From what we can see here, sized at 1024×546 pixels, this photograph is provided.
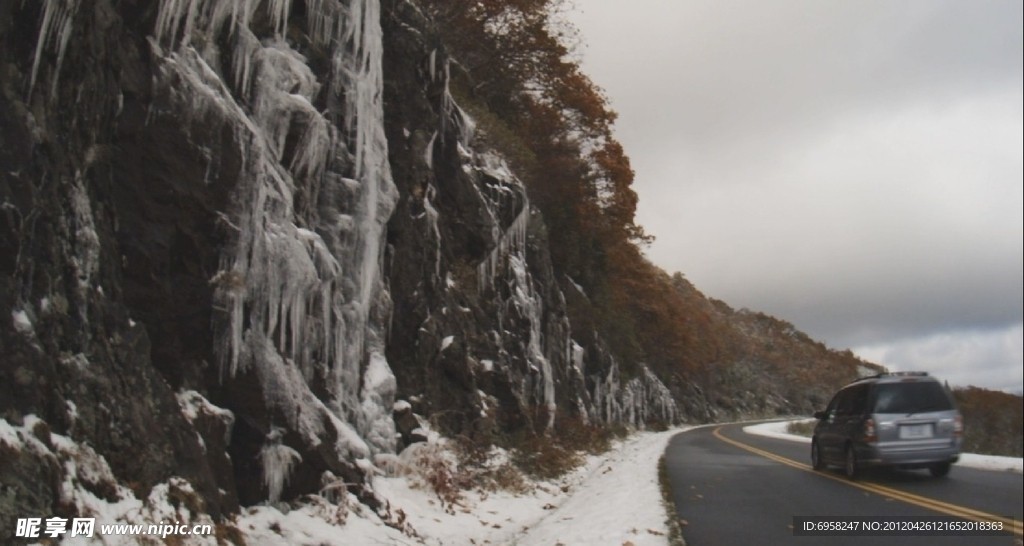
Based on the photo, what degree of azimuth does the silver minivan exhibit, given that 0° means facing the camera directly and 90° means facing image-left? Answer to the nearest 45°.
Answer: approximately 135°
